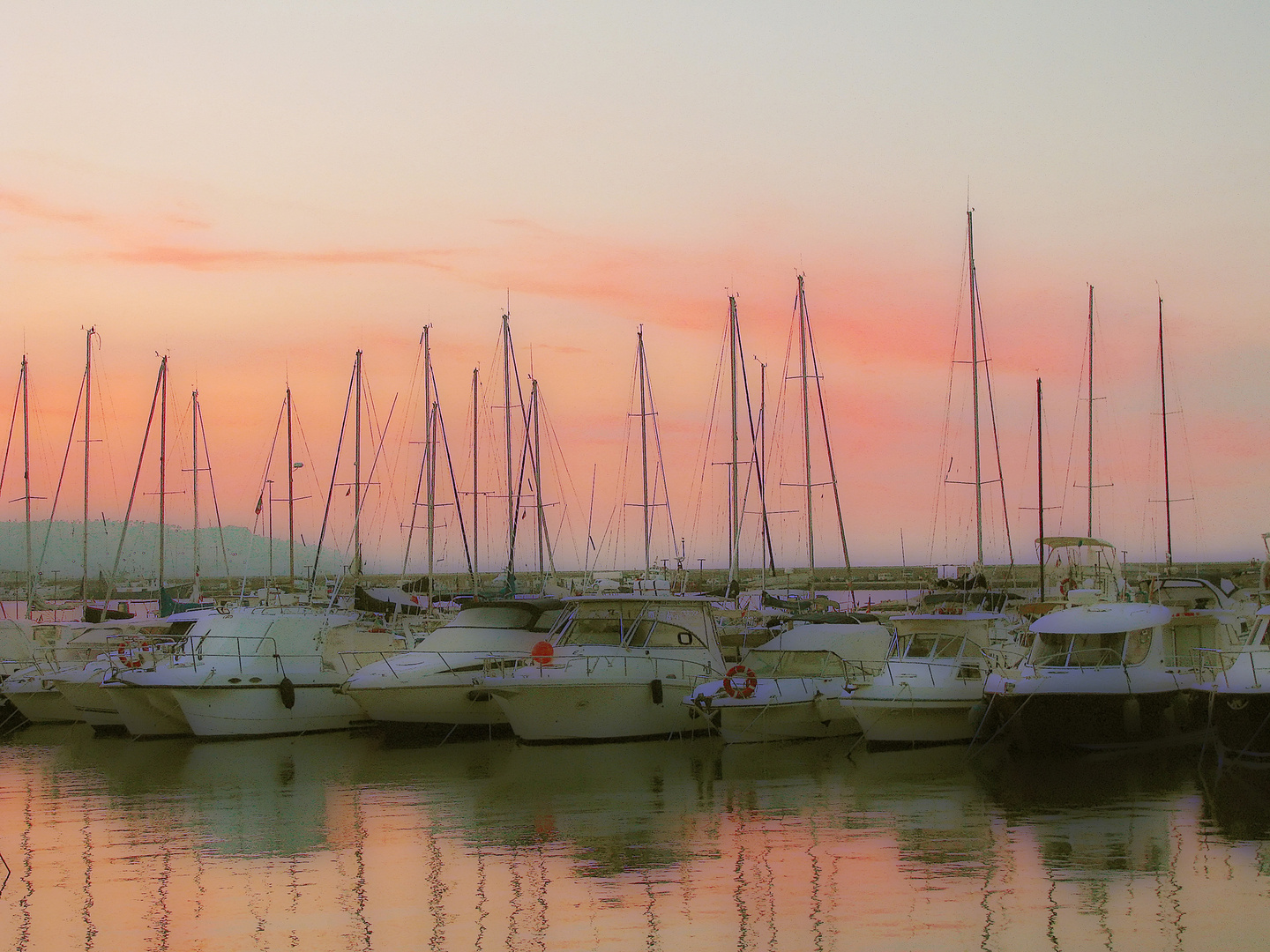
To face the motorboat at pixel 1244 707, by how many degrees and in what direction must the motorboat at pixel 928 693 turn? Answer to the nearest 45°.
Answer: approximately 90° to its left

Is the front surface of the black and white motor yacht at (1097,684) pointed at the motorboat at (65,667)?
no

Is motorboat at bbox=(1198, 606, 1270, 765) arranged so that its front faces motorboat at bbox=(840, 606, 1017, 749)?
no

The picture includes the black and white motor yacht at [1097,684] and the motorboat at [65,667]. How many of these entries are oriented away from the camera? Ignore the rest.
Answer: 0

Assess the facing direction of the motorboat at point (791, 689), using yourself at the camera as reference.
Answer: facing the viewer and to the left of the viewer

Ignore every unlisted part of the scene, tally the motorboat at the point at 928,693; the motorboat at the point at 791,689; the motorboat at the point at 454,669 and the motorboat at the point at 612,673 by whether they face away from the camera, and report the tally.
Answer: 0

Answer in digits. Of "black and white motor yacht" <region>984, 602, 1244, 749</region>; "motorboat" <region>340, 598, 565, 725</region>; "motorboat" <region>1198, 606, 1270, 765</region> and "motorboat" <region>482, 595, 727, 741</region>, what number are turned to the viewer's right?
0

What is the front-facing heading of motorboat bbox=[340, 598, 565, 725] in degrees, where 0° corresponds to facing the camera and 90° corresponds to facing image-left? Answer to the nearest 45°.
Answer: approximately 45°

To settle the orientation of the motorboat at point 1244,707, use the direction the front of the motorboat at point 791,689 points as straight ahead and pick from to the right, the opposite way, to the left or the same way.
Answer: the same way

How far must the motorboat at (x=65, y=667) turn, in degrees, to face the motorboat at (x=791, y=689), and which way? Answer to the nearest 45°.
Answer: approximately 90° to its left

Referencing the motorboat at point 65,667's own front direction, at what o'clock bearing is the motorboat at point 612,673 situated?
the motorboat at point 612,673 is roughly at 9 o'clock from the motorboat at point 65,667.

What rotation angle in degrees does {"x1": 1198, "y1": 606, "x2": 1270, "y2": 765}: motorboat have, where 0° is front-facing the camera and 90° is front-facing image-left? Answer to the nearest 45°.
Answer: approximately 45°

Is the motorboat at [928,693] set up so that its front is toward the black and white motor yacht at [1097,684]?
no

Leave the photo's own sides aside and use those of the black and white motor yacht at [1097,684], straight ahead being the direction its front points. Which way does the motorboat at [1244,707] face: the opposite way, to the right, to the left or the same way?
the same way

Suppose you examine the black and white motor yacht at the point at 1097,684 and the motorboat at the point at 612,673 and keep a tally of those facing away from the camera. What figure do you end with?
0

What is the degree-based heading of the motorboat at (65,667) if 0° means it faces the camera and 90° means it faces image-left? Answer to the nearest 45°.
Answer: approximately 45°
